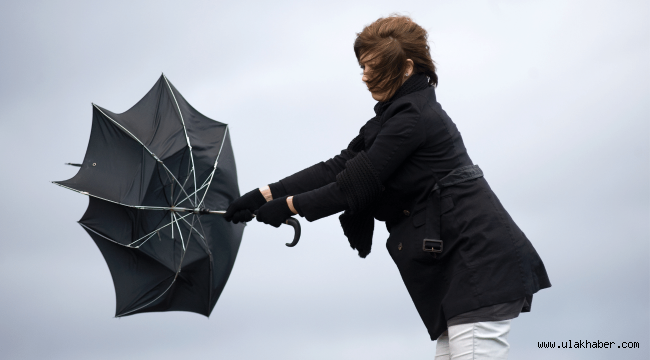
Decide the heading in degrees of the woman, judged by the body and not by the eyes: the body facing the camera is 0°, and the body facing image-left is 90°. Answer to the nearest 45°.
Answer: approximately 90°
